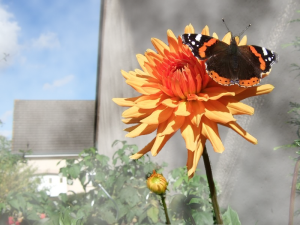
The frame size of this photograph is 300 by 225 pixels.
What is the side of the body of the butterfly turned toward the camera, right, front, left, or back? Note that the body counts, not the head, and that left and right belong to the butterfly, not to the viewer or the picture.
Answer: back
